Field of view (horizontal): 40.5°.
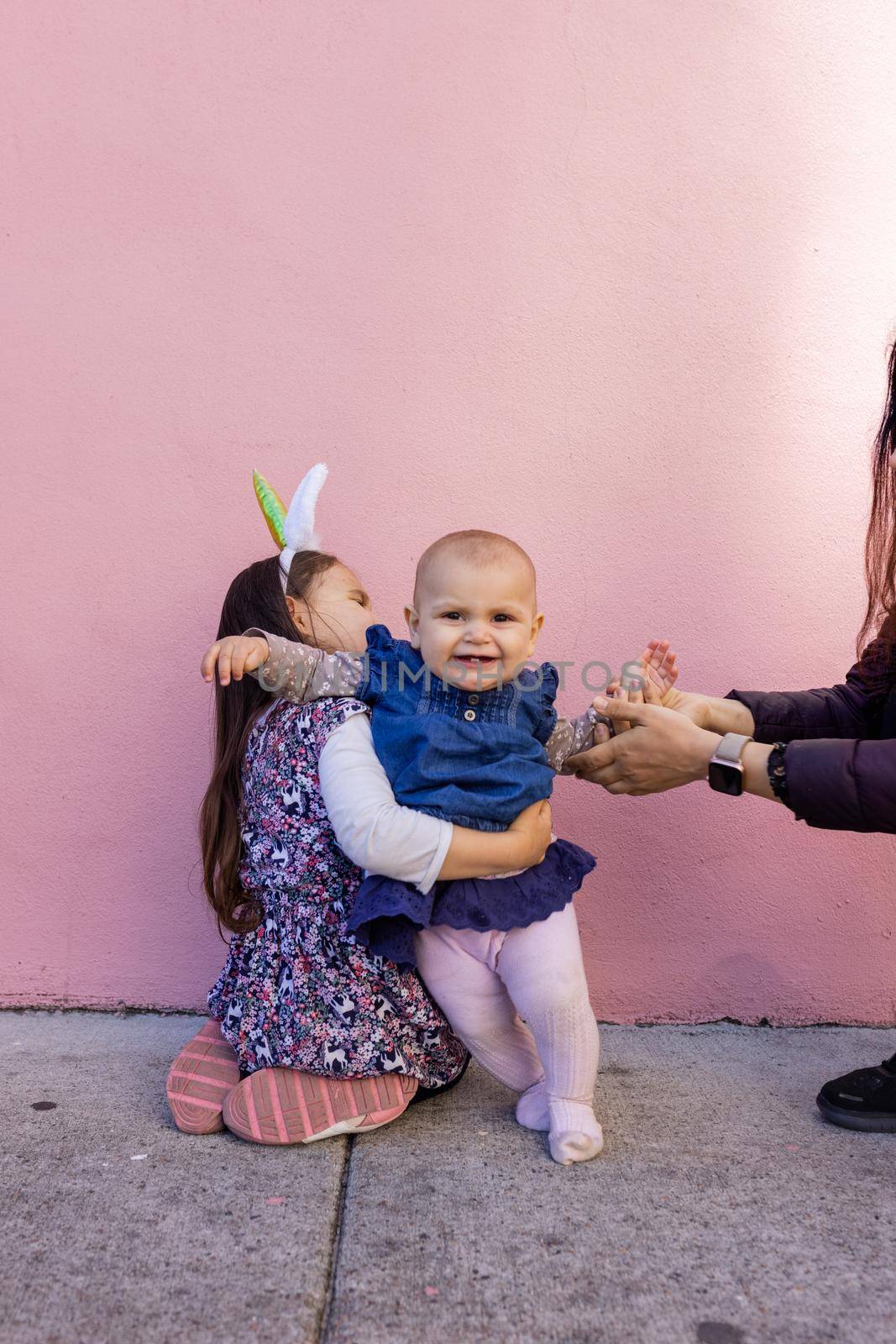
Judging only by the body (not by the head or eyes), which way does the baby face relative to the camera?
toward the camera

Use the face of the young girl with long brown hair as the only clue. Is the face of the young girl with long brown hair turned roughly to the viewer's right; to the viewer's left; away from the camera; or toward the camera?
to the viewer's right
